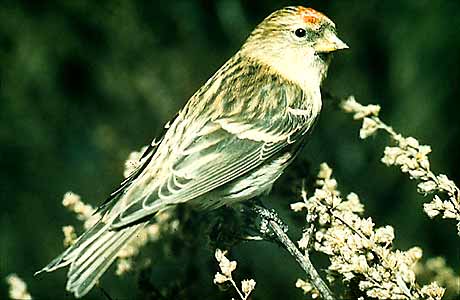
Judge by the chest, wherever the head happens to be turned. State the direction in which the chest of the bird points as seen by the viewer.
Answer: to the viewer's right
